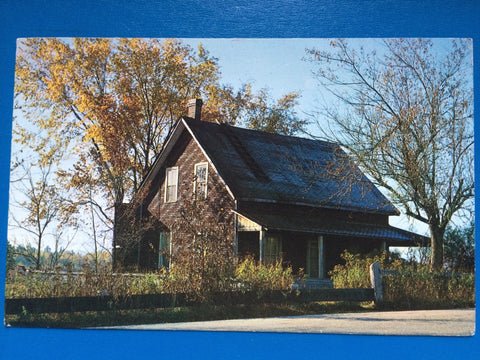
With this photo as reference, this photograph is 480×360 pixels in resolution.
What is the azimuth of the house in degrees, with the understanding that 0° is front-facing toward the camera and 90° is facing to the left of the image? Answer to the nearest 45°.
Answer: approximately 315°

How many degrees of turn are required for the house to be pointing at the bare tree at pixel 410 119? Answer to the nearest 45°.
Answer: approximately 45° to its left

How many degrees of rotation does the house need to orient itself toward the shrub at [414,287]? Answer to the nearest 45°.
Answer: approximately 45° to its left

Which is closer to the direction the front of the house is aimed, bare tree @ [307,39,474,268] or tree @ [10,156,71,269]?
the bare tree

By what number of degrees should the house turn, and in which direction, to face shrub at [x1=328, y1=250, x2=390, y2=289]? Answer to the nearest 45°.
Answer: approximately 45° to its left

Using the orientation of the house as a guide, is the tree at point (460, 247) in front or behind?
in front

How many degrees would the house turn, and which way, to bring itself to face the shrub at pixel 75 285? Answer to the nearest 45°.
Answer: approximately 135° to its right

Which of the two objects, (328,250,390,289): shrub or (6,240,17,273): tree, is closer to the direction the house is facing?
the shrub

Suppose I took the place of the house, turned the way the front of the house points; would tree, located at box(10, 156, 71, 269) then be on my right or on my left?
on my right
